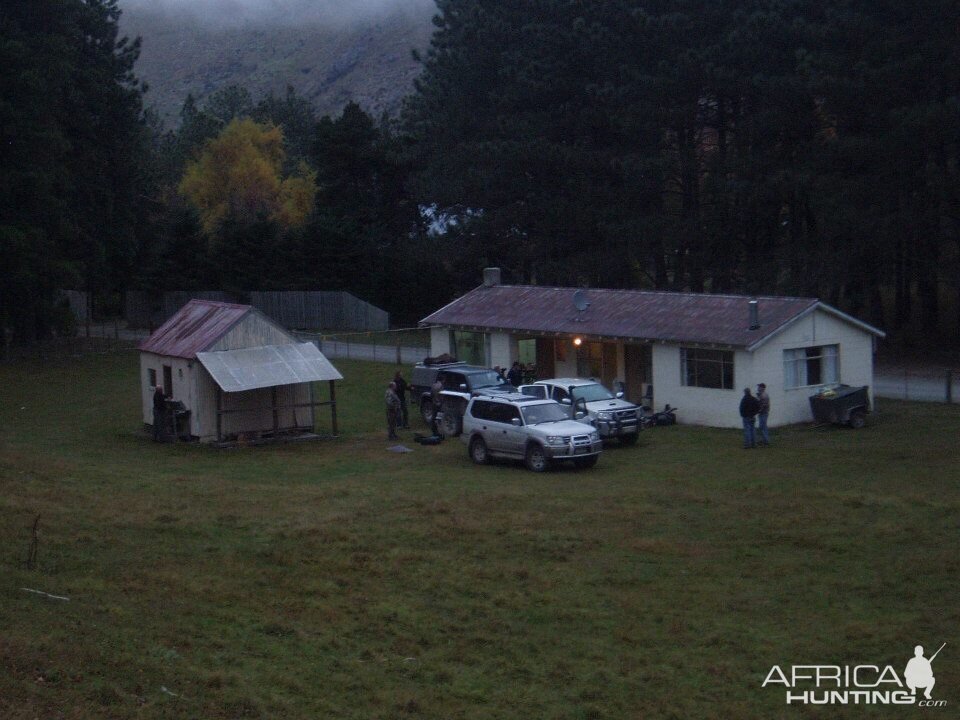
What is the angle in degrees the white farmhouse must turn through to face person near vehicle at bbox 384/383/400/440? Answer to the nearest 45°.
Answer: approximately 45° to its right

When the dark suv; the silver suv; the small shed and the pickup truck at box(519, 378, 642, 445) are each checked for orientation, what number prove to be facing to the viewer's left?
0

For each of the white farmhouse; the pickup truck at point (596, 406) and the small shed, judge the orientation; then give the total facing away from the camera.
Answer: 0

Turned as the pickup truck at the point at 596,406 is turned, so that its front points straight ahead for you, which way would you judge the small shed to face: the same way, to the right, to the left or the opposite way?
the same way

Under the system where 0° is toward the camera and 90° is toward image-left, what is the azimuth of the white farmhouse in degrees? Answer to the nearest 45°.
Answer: approximately 45°

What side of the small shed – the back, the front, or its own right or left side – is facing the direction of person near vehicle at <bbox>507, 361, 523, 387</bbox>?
back

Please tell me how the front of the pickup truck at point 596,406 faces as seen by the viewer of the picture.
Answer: facing the viewer and to the right of the viewer

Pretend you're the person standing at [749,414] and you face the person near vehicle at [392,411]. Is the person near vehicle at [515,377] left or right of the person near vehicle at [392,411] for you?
right

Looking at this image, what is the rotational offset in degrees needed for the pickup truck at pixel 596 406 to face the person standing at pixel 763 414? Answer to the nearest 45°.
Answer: approximately 45° to its left

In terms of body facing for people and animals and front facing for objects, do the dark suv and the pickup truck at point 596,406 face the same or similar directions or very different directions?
same or similar directions

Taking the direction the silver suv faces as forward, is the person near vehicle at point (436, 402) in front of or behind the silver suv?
behind

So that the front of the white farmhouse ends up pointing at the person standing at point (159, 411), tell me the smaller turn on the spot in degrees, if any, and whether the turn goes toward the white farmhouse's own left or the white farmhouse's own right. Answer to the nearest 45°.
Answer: approximately 45° to the white farmhouse's own right
